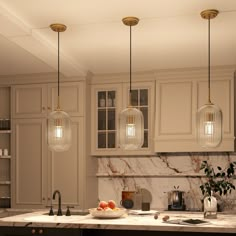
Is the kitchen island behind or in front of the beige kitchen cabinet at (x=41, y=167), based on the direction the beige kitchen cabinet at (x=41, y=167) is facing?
in front

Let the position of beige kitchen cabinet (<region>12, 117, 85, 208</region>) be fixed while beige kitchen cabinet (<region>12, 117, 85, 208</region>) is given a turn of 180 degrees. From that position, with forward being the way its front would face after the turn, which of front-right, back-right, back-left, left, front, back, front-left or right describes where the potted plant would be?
right

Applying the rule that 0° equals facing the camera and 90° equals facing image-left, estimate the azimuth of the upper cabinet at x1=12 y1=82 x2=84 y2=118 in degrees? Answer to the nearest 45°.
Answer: approximately 0°

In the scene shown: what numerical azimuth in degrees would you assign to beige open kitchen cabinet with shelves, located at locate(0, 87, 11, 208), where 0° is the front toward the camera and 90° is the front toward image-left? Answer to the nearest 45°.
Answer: approximately 0°

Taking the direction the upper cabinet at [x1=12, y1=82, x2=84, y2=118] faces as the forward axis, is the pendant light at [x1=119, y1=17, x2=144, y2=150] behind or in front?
in front
